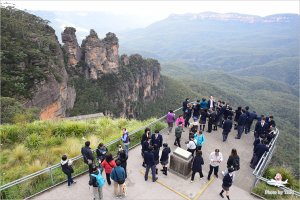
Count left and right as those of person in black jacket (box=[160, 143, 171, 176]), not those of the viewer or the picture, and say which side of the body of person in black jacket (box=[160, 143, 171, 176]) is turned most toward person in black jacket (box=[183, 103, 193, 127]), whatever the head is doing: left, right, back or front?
right

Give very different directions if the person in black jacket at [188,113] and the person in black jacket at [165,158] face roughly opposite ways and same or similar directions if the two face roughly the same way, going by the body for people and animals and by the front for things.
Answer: very different directions

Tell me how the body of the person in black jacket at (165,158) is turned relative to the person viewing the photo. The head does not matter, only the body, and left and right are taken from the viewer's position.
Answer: facing to the left of the viewer
